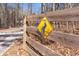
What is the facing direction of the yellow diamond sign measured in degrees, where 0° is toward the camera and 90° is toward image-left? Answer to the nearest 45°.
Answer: approximately 0°
